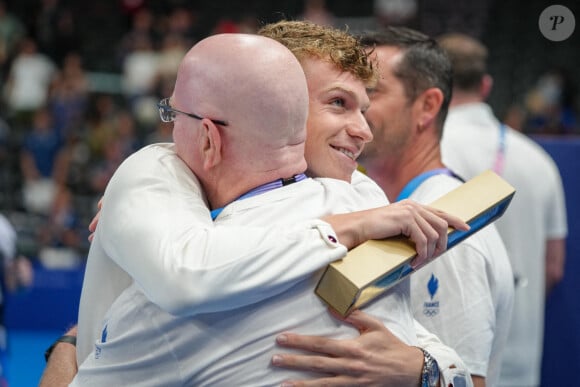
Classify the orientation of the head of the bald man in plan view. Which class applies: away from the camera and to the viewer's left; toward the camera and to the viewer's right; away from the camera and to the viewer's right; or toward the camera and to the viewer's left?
away from the camera and to the viewer's left

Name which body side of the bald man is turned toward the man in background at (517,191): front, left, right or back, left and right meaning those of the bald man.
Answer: right

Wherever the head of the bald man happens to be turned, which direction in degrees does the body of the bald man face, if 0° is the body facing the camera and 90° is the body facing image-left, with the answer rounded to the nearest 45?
approximately 135°
